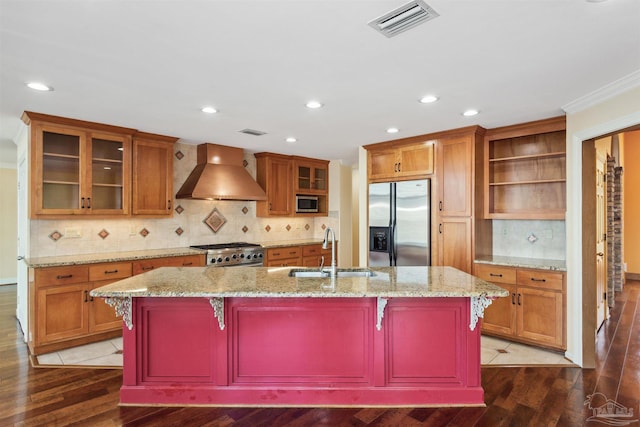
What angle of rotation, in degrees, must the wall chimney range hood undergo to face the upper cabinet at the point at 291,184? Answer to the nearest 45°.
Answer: approximately 90° to its left

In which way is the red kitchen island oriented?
toward the camera

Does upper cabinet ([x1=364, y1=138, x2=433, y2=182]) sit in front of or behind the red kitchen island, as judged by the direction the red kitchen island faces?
behind

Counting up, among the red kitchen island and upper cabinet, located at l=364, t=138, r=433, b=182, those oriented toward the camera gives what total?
2

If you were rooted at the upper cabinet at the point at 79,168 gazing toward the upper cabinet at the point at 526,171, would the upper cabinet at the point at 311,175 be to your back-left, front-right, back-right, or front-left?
front-left

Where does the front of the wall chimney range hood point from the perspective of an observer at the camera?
facing the viewer and to the right of the viewer

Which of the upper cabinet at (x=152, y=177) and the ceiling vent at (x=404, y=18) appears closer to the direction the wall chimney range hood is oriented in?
the ceiling vent

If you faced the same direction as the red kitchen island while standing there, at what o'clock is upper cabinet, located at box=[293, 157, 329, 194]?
The upper cabinet is roughly at 6 o'clock from the red kitchen island.

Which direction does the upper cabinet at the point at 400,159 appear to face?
toward the camera

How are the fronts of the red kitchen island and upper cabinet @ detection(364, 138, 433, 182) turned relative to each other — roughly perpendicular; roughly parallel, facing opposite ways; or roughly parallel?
roughly parallel

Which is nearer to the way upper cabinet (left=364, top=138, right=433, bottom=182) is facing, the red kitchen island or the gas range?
the red kitchen island
